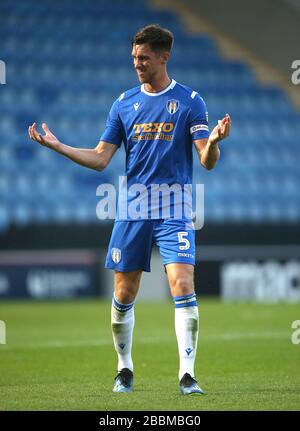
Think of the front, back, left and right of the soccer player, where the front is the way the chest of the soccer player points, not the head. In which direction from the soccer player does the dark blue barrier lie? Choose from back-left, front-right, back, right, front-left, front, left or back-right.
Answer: back

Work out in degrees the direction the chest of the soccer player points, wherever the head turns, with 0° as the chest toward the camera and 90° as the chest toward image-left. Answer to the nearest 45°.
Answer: approximately 0°
